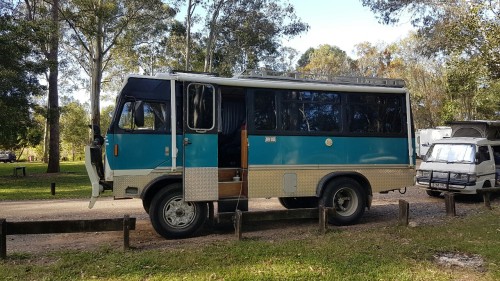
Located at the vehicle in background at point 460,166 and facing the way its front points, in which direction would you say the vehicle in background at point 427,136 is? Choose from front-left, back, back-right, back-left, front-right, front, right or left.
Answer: back-right

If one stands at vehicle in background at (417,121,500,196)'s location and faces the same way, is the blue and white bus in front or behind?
in front

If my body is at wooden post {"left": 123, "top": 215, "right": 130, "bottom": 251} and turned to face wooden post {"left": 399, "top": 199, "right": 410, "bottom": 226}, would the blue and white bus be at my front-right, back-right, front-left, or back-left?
front-left

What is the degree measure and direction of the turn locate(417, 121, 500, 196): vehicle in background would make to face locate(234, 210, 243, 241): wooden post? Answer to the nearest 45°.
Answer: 0° — it already faces it

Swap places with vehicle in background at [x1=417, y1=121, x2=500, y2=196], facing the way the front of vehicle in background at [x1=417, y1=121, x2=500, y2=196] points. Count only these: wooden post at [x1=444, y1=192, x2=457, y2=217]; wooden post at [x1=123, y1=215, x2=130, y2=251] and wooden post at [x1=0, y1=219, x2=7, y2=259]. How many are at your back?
0

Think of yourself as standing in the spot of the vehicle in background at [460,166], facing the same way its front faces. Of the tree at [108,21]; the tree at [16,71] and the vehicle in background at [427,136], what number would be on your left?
0

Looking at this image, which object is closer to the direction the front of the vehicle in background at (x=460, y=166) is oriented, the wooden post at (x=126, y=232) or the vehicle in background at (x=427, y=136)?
the wooden post

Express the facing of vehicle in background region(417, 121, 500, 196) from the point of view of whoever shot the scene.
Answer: facing the viewer and to the left of the viewer

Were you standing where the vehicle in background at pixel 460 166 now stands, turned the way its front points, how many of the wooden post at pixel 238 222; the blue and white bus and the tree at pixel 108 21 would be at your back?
0

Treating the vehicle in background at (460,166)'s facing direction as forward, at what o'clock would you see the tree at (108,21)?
The tree is roughly at 2 o'clock from the vehicle in background.

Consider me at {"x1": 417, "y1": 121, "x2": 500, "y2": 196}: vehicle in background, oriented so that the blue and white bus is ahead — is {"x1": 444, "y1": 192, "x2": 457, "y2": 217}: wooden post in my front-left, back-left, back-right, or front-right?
front-left

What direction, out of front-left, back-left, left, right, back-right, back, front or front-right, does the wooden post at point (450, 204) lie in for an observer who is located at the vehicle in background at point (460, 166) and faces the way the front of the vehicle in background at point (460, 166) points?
front-left

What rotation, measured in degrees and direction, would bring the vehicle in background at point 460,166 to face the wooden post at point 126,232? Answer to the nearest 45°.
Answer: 0° — it already faces it

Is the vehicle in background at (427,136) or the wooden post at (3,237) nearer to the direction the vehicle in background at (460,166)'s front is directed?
the wooden post

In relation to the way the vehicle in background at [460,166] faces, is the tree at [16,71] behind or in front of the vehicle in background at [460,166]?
in front
